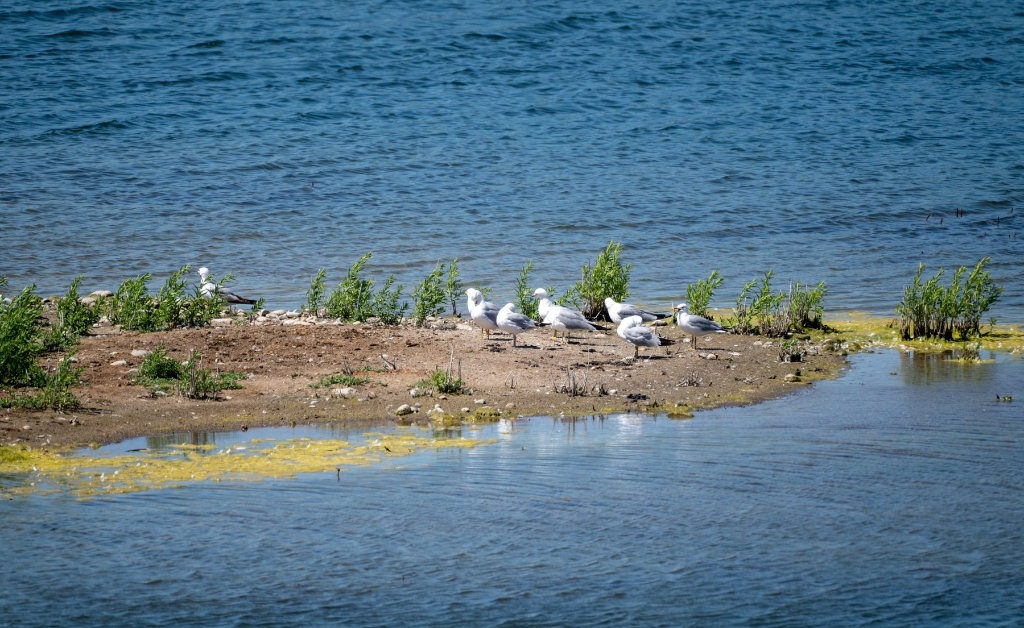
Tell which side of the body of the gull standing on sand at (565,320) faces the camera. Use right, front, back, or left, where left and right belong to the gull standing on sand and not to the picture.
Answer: left

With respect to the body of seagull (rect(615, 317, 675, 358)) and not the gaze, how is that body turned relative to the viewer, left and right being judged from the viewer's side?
facing to the left of the viewer

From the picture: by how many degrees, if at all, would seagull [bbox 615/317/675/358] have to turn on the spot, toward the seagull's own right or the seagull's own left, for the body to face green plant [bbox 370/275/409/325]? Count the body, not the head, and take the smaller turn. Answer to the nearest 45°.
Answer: approximately 45° to the seagull's own right

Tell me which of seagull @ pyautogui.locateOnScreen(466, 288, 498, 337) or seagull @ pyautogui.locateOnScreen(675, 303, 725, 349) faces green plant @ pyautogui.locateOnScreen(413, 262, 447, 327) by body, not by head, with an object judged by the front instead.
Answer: seagull @ pyautogui.locateOnScreen(675, 303, 725, 349)

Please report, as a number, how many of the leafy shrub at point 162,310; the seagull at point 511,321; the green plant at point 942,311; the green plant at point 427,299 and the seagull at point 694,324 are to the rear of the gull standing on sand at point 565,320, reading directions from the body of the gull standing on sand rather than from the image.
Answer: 2

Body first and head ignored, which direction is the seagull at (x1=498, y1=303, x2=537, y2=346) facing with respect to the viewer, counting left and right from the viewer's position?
facing to the left of the viewer

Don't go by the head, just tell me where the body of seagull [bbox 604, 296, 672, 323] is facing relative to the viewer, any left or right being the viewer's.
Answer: facing to the left of the viewer

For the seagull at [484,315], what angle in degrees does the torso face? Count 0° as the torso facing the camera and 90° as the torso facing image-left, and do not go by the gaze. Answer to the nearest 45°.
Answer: approximately 45°

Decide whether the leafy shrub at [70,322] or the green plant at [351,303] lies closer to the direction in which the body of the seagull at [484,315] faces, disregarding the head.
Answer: the leafy shrub

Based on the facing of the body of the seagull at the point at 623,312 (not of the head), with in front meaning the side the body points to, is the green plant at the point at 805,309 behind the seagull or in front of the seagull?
behind

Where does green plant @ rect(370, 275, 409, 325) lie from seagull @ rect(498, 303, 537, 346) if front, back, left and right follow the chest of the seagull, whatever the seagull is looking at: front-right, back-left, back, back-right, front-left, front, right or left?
front-right

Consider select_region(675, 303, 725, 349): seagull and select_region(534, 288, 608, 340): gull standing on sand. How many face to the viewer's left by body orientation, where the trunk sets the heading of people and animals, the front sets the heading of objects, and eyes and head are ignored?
2

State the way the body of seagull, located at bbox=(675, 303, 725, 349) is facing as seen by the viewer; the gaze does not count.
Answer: to the viewer's left

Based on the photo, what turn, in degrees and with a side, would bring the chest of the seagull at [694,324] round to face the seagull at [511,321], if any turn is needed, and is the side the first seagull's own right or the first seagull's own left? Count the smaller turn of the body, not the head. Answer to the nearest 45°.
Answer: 0° — it already faces it
